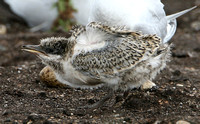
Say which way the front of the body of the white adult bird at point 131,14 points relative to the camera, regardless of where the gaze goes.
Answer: to the viewer's left

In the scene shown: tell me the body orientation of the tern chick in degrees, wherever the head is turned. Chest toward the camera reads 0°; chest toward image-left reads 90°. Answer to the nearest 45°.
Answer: approximately 90°

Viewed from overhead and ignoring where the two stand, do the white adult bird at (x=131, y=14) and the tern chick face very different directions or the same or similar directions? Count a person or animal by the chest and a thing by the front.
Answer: same or similar directions

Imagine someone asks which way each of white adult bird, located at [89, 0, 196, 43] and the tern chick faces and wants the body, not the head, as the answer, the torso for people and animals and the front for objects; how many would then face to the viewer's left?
2
